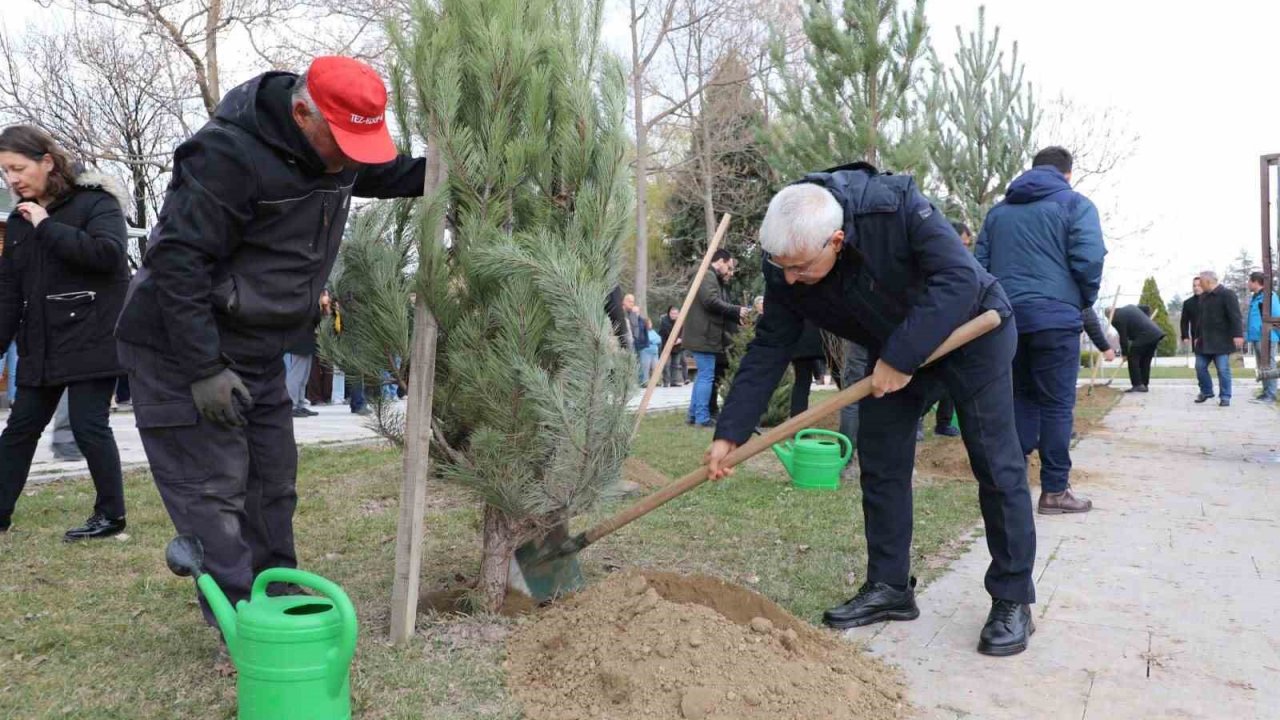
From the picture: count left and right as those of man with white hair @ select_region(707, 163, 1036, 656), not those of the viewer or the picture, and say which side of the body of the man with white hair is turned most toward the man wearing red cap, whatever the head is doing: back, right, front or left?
front

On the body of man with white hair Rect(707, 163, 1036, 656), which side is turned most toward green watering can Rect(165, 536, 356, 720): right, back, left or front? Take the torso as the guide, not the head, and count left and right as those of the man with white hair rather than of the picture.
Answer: front

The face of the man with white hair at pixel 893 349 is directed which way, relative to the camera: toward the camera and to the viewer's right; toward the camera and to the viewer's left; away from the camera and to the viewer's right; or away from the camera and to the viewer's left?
toward the camera and to the viewer's left

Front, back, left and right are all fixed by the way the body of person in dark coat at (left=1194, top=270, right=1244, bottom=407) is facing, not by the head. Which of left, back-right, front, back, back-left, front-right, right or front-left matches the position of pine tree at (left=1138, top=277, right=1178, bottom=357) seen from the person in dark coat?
back-right

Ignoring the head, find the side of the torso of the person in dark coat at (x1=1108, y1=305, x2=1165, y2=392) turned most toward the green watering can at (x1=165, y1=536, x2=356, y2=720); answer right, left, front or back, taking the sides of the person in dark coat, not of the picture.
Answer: left

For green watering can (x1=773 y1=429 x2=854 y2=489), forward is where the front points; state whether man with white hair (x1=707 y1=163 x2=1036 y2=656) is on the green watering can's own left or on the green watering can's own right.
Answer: on the green watering can's own left

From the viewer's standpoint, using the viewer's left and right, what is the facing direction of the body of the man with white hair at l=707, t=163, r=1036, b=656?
facing the viewer and to the left of the viewer

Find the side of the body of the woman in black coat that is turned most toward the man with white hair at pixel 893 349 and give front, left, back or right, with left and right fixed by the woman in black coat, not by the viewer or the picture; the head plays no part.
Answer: left

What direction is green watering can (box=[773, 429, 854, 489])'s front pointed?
to the viewer's left
